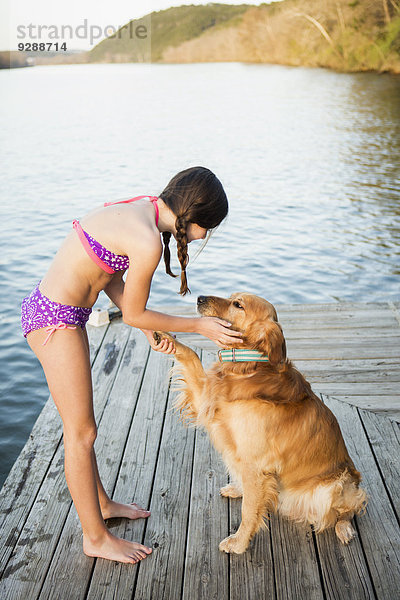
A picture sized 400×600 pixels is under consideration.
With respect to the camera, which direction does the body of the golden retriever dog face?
to the viewer's left

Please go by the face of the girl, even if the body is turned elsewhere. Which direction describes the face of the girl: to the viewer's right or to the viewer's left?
to the viewer's right

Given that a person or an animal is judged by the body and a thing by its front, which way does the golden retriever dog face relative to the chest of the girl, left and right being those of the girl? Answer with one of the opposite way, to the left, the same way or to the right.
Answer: the opposite way

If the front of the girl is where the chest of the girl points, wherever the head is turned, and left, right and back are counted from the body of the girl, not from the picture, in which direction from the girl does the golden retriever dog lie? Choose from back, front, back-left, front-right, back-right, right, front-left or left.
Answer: front

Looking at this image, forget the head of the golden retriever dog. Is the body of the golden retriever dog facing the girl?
yes

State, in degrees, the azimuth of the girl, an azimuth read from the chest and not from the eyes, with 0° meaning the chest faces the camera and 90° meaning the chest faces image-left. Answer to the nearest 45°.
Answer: approximately 270°
